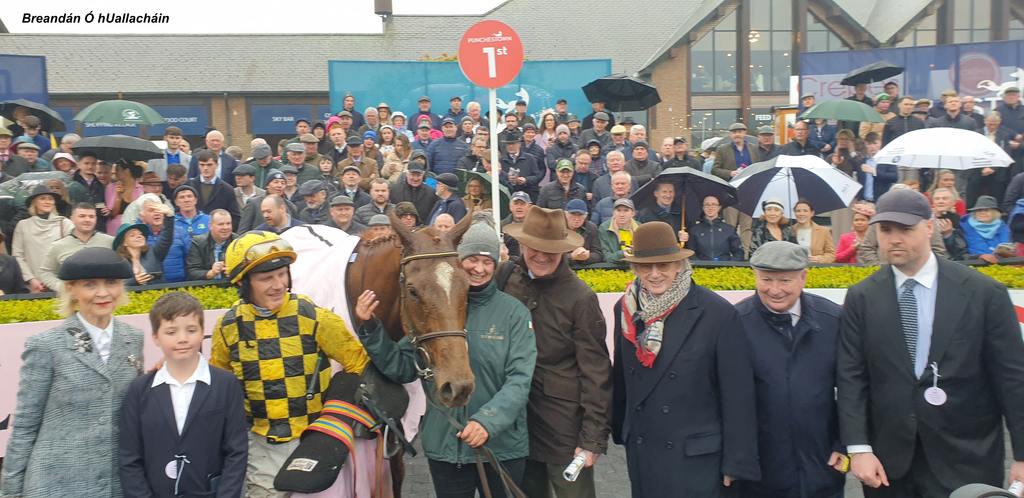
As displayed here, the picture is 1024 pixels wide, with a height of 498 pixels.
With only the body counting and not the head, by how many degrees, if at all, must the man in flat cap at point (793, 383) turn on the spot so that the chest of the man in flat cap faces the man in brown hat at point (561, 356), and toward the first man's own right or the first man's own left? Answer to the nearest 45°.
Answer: approximately 90° to the first man's own right

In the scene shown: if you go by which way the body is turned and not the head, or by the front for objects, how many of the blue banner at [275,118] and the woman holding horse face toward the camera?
2

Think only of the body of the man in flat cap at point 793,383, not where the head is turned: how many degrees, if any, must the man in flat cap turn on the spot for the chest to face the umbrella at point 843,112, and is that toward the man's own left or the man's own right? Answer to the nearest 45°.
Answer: approximately 180°

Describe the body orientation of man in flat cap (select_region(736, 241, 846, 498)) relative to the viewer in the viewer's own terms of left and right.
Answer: facing the viewer

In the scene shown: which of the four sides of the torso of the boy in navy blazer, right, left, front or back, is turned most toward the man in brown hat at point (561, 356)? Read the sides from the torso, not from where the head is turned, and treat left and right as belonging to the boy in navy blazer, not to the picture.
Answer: left

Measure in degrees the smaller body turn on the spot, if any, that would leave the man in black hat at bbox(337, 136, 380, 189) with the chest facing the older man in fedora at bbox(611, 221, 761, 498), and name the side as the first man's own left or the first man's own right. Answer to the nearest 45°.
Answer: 0° — they already face them

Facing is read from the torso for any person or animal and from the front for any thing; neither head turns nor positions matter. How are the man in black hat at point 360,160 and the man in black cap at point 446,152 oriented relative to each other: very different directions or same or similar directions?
same or similar directions

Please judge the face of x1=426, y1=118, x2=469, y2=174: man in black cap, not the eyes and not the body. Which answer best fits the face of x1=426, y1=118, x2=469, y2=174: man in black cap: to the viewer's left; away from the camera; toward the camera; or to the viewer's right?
toward the camera

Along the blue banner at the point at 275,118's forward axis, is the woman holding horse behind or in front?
in front

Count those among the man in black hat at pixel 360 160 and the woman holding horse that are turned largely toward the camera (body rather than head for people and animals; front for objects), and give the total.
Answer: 2

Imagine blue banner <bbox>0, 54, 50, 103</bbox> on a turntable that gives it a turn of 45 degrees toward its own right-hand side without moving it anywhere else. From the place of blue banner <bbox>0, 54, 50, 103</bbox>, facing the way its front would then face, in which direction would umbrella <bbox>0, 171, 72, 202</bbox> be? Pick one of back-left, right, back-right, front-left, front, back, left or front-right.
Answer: front-left

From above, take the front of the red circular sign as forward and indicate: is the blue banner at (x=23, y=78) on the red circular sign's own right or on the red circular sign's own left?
on the red circular sign's own right

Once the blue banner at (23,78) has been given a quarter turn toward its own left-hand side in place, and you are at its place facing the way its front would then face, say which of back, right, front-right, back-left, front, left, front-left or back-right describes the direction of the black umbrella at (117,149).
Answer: right

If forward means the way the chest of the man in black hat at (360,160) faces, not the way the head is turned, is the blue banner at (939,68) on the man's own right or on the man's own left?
on the man's own left

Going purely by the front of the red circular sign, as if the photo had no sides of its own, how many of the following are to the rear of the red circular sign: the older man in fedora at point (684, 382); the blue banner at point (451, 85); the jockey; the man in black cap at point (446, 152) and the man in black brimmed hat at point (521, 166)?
3

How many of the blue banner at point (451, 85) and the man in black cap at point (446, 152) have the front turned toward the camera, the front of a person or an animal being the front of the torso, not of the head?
2

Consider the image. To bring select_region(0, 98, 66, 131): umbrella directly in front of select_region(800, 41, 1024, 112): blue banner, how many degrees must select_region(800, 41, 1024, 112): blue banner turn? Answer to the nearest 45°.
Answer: approximately 45° to its right

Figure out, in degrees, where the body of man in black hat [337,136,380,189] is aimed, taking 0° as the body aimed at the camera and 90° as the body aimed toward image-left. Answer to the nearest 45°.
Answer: approximately 0°

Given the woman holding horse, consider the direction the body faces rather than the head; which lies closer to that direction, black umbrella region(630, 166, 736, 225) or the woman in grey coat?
the woman in grey coat

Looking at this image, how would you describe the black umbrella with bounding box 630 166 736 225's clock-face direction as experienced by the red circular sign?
The black umbrella is roughly at 8 o'clock from the red circular sign.
